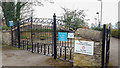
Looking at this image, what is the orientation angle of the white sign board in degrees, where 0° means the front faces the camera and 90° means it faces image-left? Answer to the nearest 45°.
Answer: approximately 0°
